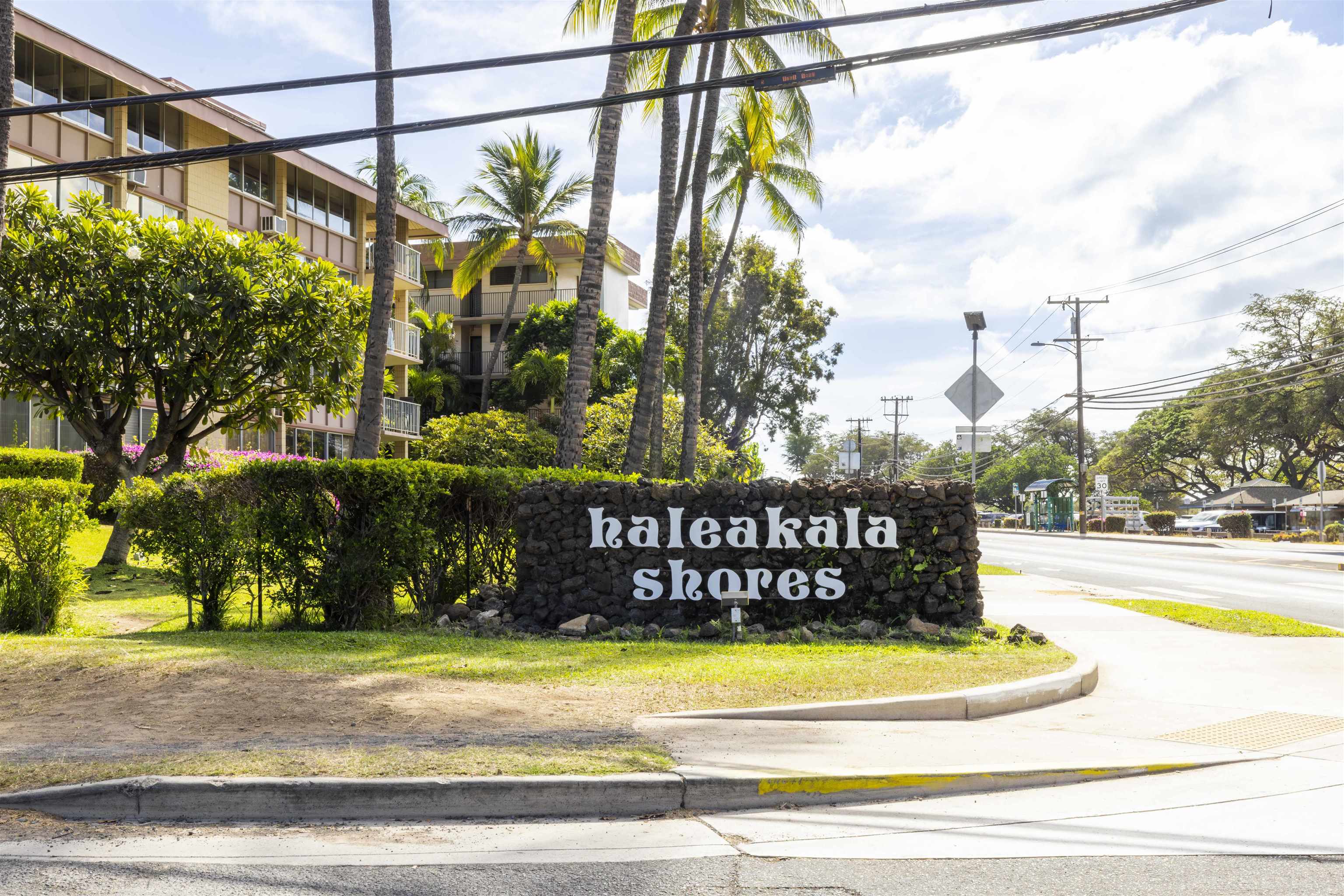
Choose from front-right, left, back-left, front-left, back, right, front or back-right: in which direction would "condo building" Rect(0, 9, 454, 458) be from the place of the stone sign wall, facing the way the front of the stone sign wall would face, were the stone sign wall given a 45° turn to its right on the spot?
right

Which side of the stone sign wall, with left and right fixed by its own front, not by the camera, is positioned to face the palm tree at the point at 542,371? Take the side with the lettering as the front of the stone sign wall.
back

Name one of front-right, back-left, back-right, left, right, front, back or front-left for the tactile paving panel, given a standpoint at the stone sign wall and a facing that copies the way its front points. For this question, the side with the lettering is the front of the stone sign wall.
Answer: front-left

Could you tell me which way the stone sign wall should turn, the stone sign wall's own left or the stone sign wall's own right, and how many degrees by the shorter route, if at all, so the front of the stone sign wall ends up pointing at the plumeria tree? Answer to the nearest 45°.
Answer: approximately 135° to the stone sign wall's own right

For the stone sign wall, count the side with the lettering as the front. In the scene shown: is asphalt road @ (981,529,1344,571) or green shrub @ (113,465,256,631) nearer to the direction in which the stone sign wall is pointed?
the green shrub

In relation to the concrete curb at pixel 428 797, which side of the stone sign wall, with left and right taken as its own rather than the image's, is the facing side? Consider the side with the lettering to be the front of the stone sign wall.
front

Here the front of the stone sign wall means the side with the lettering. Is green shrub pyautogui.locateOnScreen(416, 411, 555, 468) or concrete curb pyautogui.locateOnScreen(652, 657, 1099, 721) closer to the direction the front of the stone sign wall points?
the concrete curb

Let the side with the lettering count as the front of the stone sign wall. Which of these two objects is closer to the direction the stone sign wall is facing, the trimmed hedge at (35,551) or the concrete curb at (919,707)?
the concrete curb

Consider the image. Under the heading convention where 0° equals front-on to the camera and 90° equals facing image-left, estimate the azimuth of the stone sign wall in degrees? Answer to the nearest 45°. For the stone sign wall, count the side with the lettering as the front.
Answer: approximately 0°

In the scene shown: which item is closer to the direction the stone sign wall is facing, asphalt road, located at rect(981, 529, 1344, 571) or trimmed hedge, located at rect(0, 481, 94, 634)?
the trimmed hedge

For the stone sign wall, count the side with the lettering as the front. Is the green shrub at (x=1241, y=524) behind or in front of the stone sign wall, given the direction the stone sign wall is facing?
behind

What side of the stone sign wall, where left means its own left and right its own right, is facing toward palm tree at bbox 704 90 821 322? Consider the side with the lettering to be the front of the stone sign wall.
back

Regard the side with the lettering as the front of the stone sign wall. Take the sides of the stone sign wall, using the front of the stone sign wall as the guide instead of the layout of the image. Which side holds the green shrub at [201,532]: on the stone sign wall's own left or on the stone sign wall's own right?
on the stone sign wall's own right
